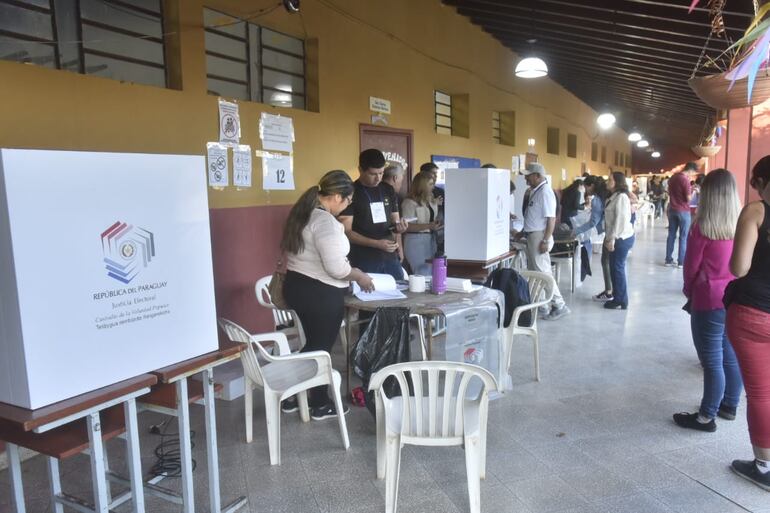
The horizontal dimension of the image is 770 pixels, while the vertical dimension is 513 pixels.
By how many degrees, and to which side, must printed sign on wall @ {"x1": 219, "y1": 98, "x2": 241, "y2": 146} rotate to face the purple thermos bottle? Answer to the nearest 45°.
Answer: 0° — it already faces it

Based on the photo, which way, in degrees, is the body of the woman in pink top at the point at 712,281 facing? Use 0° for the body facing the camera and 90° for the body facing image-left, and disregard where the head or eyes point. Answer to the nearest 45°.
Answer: approximately 135°

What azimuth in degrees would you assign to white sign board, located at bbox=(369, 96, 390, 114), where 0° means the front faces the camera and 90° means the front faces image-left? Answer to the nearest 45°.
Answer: approximately 315°

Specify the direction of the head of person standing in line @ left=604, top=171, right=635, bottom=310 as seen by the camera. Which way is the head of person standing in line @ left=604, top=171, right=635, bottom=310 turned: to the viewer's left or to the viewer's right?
to the viewer's left

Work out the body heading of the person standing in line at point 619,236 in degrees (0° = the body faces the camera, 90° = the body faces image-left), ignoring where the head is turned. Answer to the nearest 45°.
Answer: approximately 90°

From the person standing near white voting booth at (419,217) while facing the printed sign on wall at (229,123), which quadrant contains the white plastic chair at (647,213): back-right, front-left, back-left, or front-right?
back-right

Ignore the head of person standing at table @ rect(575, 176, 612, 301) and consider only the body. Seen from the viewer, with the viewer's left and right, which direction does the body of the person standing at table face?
facing to the left of the viewer

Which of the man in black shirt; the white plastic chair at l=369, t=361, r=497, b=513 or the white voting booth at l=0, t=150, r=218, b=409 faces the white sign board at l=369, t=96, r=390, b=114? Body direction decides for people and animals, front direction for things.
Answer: the white plastic chair

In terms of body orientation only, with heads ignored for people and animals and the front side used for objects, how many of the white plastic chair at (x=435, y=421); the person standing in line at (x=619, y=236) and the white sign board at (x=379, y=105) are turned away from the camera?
1

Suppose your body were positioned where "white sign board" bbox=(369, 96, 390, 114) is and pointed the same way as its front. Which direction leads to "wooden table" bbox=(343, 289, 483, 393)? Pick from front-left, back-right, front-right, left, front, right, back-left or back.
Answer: front-right

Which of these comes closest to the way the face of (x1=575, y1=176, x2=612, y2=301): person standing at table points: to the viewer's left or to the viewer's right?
to the viewer's left

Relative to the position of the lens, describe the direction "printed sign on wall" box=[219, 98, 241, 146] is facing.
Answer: facing the viewer and to the right of the viewer

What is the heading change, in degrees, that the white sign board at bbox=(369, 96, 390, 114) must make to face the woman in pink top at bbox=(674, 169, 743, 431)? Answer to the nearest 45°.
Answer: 0° — it already faces them
